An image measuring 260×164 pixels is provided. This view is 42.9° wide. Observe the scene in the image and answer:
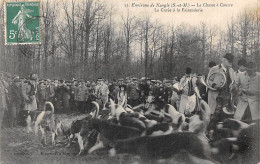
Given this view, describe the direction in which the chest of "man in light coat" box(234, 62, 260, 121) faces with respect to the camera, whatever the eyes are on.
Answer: toward the camera

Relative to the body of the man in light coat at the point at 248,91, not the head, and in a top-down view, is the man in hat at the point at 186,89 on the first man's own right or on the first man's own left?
on the first man's own right

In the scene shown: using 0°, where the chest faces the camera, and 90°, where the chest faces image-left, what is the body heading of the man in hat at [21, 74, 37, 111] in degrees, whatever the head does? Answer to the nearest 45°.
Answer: approximately 315°

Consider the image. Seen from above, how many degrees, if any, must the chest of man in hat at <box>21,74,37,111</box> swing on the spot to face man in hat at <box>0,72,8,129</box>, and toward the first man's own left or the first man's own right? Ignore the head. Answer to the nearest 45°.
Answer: approximately 135° to the first man's own right

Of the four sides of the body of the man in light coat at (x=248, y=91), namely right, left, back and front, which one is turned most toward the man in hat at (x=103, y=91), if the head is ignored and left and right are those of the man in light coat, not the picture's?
right

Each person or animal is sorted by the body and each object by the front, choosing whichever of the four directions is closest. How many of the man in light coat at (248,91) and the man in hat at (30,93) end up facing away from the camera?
0

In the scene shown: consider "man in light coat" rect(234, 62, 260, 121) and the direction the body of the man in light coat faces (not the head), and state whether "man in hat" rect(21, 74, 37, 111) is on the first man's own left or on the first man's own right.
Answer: on the first man's own right

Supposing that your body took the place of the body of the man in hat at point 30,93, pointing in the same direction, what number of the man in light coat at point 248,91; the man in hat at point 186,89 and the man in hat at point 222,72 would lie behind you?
0
